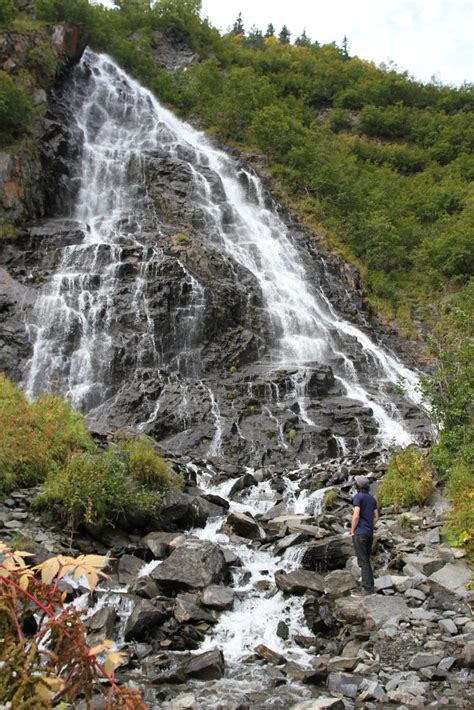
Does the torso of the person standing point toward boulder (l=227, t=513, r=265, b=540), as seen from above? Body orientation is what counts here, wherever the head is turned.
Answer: yes

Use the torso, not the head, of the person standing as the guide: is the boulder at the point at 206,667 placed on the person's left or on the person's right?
on the person's left

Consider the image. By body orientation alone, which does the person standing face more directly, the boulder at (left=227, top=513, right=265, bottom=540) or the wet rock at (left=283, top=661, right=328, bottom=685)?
the boulder

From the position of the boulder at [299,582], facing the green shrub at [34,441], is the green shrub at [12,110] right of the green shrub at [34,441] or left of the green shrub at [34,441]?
right

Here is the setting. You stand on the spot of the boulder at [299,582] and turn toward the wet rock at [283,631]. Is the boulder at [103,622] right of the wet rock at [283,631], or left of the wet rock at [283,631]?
right

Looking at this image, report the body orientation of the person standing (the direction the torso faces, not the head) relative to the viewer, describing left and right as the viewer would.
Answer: facing away from the viewer and to the left of the viewer

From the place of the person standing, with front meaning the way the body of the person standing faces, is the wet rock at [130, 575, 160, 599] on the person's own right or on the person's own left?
on the person's own left

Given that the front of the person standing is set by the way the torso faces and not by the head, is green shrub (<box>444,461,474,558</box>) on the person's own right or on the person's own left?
on the person's own right

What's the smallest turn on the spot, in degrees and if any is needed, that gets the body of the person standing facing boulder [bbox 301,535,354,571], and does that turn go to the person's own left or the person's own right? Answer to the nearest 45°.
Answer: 0° — they already face it

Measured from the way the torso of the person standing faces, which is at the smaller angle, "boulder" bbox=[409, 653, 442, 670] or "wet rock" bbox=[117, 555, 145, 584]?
the wet rock
